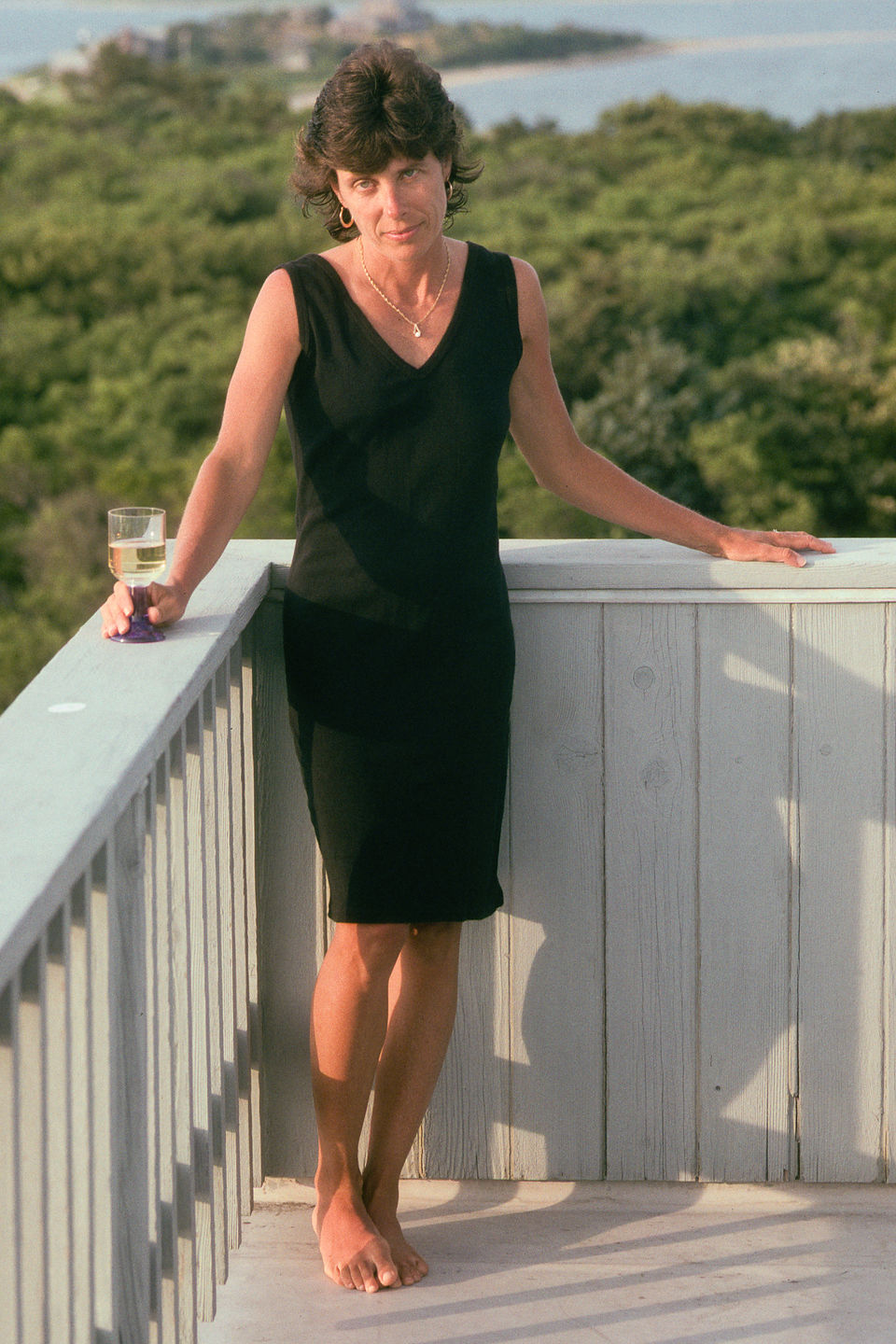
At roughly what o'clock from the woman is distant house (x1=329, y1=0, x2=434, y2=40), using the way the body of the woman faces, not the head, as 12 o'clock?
The distant house is roughly at 6 o'clock from the woman.

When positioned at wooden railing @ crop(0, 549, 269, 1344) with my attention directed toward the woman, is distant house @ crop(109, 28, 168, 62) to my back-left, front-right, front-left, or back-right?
front-left

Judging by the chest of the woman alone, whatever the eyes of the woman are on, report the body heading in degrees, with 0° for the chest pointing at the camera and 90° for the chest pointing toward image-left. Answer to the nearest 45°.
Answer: approximately 0°

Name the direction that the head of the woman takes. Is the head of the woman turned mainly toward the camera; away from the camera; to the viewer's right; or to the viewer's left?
toward the camera

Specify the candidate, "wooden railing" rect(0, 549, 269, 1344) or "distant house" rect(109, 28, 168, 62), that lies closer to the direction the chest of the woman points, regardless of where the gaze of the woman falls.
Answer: the wooden railing

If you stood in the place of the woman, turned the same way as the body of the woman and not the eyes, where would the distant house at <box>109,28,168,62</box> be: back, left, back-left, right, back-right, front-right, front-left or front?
back
